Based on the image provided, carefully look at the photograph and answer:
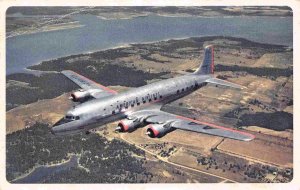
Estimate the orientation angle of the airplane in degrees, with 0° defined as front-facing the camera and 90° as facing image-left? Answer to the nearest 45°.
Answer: approximately 45°
